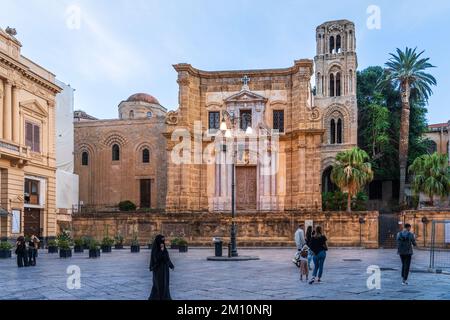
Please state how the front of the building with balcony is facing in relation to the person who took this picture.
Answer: facing the viewer and to the right of the viewer

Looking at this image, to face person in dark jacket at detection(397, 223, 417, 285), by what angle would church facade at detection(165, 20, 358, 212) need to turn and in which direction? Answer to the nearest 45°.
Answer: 0° — it already faces them
